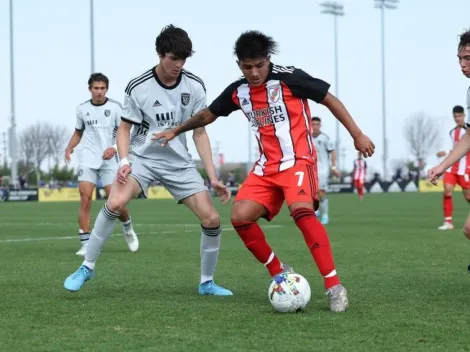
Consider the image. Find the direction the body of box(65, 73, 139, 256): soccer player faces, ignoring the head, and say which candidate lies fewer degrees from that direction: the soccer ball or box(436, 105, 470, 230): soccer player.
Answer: the soccer ball

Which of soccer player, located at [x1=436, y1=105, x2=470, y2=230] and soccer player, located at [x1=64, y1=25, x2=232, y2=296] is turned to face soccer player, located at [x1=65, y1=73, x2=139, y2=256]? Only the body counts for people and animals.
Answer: soccer player, located at [x1=436, y1=105, x2=470, y2=230]

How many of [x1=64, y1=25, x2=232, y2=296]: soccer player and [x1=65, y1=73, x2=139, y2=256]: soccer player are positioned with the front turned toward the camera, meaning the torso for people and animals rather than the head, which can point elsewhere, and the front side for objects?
2

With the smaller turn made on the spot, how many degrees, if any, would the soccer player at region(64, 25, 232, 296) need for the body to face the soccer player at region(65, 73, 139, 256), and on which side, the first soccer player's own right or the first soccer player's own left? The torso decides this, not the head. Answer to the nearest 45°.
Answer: approximately 180°

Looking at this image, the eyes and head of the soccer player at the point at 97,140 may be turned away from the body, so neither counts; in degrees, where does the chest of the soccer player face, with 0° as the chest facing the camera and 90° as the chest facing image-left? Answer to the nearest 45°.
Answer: approximately 0°

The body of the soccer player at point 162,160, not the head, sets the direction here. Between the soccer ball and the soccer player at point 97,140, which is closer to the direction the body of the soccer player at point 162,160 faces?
the soccer ball

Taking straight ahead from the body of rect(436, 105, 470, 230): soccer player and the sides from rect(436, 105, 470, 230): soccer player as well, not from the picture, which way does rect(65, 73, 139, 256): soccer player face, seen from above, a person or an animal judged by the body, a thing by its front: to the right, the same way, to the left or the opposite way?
to the left
